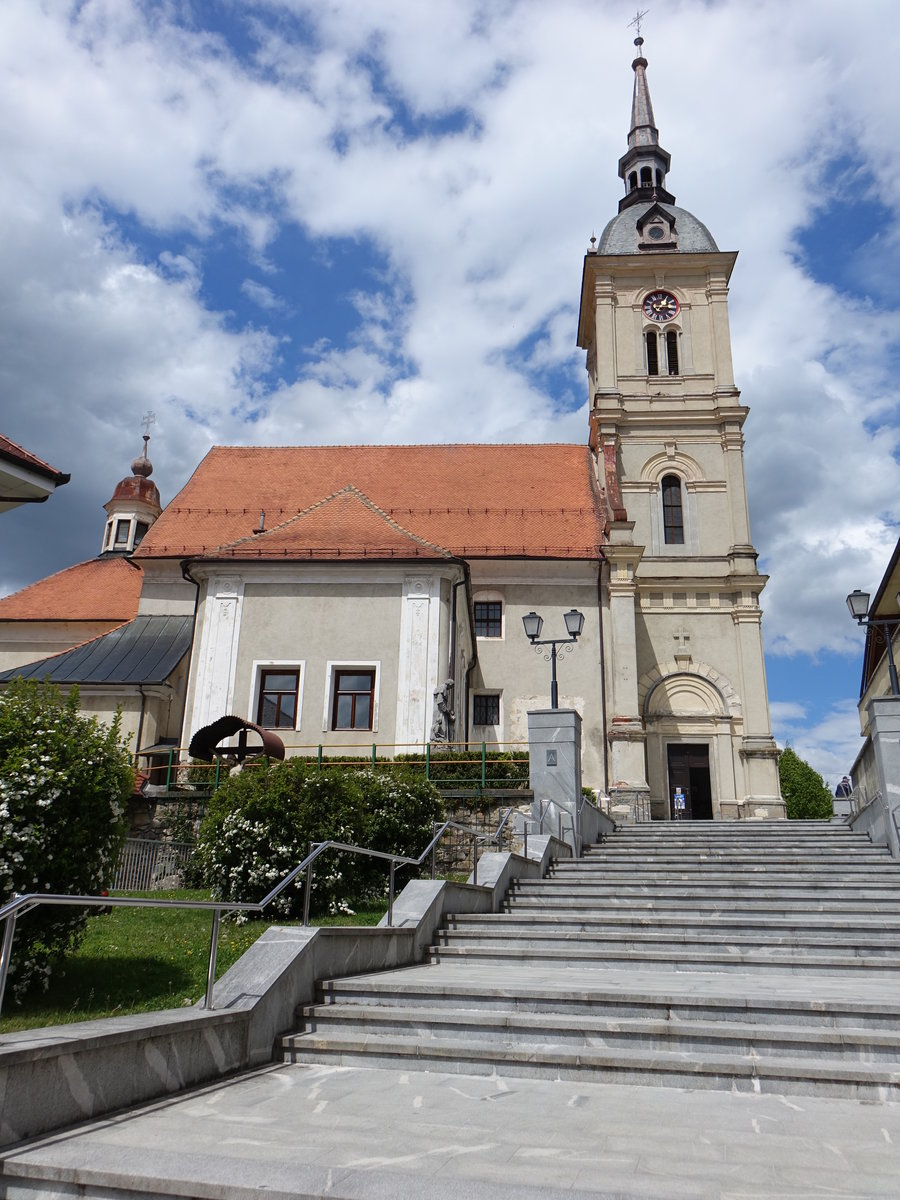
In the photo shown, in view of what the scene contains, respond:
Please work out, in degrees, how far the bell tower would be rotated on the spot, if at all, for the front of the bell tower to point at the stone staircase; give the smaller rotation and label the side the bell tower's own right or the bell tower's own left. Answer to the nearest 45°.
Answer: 0° — it already faces it

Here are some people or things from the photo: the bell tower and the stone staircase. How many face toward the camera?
2

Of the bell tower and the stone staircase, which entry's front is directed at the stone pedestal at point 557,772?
the bell tower

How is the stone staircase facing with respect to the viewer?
toward the camera

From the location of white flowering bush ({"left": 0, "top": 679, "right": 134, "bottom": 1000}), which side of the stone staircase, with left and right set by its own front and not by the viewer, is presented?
right

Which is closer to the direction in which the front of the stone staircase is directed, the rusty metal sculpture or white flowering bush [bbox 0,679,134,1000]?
the white flowering bush

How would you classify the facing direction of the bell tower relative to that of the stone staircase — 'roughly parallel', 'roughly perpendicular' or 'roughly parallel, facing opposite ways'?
roughly parallel

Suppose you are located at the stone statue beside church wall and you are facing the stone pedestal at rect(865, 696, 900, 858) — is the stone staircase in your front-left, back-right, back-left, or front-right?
front-right

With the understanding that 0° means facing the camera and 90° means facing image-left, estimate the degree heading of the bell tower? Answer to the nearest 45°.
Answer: approximately 0°

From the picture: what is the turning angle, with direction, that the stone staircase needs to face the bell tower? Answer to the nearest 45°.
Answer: approximately 180°

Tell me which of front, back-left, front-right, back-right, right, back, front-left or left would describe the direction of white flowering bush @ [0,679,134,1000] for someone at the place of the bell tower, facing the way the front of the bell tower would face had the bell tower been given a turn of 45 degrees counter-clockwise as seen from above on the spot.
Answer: front-right

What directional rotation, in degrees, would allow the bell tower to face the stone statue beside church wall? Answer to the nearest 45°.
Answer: approximately 45° to its right

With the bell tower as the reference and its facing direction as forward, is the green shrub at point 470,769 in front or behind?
in front
